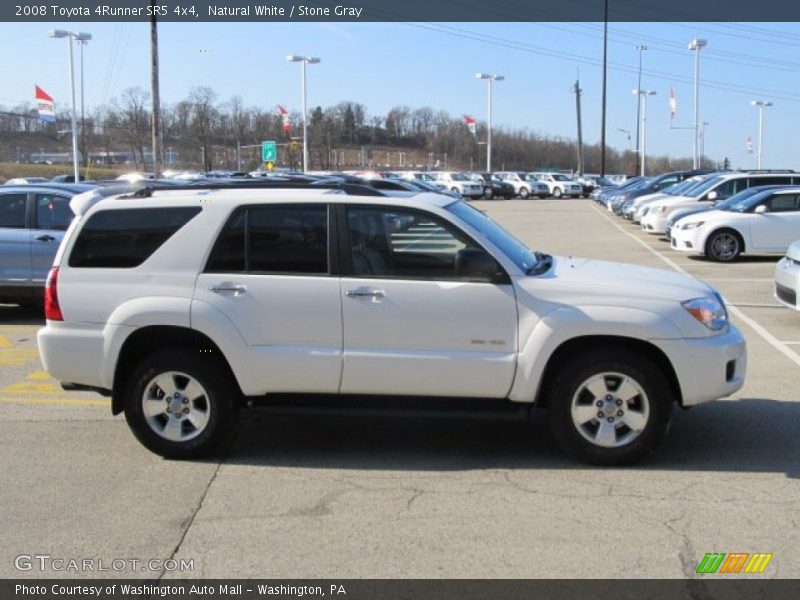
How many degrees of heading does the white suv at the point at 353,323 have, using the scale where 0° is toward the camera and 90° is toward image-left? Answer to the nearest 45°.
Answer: approximately 270°

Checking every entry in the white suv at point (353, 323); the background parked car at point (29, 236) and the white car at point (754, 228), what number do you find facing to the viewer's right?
2

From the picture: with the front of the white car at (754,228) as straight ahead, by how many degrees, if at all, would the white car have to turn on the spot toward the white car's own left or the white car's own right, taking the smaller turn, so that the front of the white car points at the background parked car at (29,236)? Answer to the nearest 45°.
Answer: approximately 45° to the white car's own left

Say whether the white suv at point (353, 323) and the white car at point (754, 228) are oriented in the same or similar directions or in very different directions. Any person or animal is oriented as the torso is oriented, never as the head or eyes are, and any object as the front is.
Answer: very different directions

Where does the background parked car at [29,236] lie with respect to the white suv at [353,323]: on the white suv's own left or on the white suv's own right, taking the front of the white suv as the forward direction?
on the white suv's own left

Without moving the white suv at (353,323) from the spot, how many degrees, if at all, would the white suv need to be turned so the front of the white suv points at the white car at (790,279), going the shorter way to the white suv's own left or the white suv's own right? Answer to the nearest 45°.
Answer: approximately 45° to the white suv's own left

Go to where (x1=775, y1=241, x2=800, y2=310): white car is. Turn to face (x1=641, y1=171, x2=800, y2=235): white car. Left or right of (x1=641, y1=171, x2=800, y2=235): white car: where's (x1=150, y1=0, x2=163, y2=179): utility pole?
left

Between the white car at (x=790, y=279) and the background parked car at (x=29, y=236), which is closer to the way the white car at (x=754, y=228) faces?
the background parked car

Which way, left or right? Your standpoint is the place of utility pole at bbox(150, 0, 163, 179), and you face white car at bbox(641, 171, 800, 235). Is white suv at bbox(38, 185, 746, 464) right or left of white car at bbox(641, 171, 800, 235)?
right

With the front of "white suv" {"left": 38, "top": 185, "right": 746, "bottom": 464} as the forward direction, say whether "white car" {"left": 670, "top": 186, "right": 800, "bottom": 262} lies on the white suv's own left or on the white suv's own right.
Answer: on the white suv's own left

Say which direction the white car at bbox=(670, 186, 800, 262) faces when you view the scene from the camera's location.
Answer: facing to the left of the viewer
